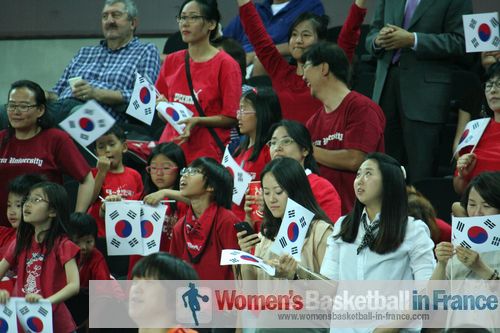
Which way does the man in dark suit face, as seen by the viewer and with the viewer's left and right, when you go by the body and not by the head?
facing the viewer and to the left of the viewer

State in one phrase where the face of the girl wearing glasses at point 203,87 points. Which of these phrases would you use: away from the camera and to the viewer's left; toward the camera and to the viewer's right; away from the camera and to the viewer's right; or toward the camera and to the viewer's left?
toward the camera and to the viewer's left

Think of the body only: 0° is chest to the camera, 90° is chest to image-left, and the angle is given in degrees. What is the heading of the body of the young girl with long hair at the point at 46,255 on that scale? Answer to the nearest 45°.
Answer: approximately 45°

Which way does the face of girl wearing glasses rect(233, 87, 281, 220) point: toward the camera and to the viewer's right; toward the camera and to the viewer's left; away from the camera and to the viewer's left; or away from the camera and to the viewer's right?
toward the camera and to the viewer's left

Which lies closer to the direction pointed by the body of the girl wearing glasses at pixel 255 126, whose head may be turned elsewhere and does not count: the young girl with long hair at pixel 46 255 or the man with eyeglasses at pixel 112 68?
the young girl with long hair

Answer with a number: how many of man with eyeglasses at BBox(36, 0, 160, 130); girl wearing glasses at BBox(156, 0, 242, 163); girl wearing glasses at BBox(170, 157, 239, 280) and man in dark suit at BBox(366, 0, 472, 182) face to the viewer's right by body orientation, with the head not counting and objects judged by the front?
0

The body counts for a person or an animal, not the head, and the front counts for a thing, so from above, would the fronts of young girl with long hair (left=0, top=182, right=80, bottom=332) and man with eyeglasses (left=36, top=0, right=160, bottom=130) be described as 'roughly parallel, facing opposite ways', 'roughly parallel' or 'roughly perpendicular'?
roughly parallel

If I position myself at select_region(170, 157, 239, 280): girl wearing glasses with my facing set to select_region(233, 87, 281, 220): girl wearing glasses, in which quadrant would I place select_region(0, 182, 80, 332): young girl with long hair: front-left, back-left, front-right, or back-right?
back-left

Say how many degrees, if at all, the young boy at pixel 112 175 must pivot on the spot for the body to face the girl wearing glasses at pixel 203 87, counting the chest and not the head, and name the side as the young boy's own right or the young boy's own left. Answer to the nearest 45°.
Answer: approximately 90° to the young boy's own left
